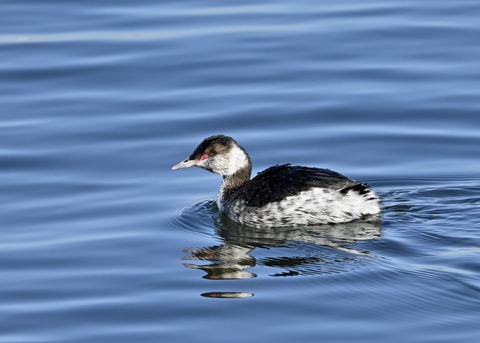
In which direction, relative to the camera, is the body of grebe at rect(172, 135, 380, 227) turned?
to the viewer's left
